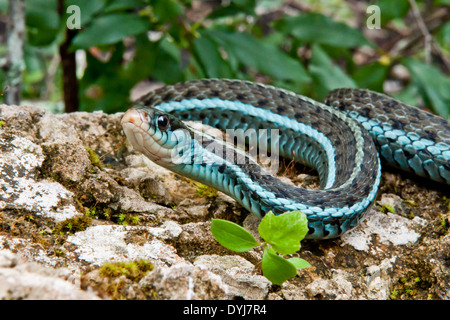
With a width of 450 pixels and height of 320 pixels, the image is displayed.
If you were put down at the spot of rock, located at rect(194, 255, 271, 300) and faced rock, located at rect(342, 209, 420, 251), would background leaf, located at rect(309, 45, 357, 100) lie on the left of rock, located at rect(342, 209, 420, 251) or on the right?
left

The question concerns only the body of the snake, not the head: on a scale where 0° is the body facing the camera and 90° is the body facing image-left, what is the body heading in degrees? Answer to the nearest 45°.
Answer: approximately 90°

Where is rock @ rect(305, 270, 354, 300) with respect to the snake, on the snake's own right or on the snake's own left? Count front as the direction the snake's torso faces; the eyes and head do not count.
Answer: on the snake's own left

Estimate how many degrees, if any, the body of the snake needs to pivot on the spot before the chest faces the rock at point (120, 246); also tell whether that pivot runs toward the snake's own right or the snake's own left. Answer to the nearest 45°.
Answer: approximately 45° to the snake's own left

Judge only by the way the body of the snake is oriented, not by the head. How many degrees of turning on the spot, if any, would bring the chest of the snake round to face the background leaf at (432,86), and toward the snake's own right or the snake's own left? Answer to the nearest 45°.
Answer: approximately 135° to the snake's own right

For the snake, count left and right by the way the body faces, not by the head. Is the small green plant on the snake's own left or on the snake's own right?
on the snake's own left

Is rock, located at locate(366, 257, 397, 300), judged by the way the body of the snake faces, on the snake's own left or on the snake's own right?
on the snake's own left

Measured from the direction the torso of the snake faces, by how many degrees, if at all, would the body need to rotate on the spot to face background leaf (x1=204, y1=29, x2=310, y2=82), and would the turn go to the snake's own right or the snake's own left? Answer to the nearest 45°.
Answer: approximately 90° to the snake's own right

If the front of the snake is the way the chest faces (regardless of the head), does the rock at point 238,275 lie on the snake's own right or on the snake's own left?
on the snake's own left
